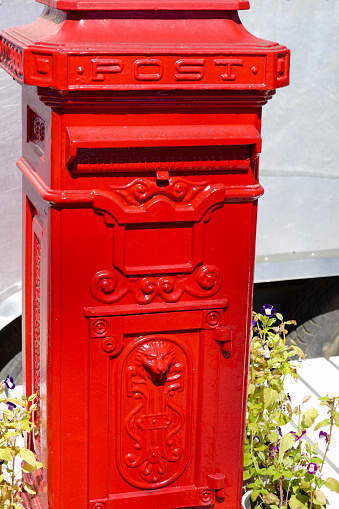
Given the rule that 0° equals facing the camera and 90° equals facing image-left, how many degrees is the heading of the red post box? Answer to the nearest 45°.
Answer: approximately 0°
